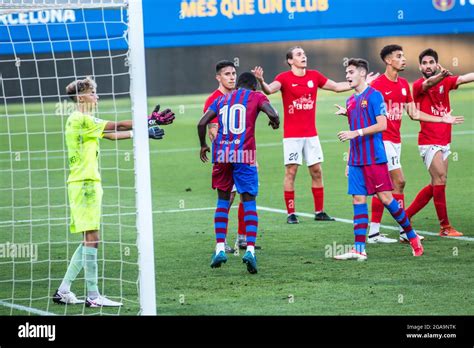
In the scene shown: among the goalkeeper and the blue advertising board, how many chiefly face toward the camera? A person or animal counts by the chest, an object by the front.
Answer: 1

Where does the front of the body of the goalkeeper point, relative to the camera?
to the viewer's right

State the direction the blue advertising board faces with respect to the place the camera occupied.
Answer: facing the viewer

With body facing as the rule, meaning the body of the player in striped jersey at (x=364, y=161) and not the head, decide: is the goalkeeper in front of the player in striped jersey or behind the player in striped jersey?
in front

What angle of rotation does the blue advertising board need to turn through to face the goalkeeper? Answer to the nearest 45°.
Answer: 0° — it already faces them

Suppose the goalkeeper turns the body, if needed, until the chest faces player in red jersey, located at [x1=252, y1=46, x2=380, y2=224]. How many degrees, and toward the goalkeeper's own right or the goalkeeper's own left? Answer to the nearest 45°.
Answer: approximately 45° to the goalkeeper's own left

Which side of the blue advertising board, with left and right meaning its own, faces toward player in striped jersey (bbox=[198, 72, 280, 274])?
front

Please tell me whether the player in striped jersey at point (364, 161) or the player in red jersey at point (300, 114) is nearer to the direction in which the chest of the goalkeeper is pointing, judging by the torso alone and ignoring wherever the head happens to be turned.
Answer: the player in striped jersey

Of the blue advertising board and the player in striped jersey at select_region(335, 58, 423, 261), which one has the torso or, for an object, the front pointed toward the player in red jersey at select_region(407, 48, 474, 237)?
the blue advertising board

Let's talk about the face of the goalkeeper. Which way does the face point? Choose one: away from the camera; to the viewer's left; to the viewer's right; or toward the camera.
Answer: to the viewer's right

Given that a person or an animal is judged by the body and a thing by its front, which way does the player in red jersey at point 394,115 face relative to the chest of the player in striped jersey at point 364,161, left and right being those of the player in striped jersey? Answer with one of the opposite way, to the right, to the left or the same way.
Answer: to the left

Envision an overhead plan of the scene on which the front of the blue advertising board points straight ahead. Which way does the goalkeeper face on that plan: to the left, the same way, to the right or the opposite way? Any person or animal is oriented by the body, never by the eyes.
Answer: to the left

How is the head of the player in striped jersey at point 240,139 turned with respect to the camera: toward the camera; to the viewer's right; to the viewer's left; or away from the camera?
away from the camera
